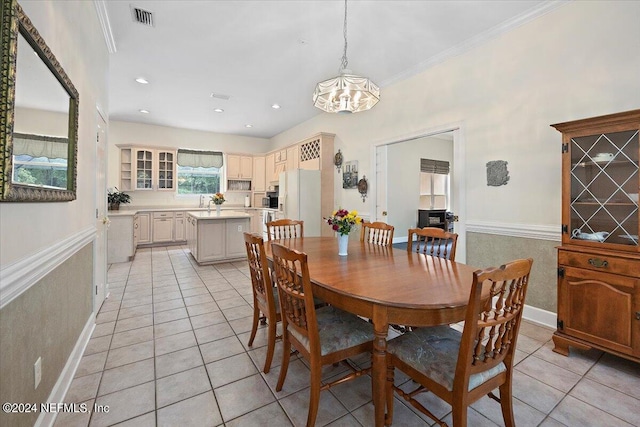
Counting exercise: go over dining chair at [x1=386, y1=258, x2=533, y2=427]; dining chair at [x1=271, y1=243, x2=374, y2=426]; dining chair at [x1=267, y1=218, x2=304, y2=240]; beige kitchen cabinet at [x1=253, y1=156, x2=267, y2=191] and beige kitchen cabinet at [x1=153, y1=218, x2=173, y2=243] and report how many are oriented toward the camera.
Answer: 3

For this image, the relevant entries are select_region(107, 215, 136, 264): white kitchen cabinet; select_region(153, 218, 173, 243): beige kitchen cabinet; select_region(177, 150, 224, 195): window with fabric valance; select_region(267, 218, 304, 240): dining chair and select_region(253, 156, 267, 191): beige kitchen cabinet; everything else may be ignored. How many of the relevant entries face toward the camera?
4

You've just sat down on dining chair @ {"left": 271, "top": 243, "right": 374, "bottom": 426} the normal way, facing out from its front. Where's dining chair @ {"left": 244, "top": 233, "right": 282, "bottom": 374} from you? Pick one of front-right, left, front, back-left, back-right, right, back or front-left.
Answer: left

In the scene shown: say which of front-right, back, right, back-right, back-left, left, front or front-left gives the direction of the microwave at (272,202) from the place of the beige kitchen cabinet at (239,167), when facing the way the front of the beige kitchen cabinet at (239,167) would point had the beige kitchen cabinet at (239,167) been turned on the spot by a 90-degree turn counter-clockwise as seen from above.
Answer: front-right

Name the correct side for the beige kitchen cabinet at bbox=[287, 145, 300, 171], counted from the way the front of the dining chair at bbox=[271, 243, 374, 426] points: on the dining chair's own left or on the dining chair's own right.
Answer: on the dining chair's own left

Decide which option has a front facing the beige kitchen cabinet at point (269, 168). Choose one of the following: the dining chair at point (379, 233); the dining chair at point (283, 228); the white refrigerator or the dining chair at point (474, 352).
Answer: the dining chair at point (474, 352)

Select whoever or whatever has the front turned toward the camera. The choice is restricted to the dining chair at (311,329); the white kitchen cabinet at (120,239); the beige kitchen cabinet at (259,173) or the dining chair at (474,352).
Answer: the beige kitchen cabinet at (259,173)

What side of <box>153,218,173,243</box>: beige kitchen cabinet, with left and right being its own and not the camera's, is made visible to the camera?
front

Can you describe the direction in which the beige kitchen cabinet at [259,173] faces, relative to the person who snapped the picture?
facing the viewer

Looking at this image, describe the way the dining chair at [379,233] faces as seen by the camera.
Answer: facing the viewer and to the left of the viewer

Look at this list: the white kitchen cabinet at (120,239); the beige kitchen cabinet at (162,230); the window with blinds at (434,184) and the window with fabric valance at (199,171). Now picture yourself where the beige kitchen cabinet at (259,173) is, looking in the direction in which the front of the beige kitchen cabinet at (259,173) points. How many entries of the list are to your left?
1

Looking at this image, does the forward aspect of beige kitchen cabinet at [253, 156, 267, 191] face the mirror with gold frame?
yes

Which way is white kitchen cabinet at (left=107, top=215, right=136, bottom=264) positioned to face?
to the viewer's right

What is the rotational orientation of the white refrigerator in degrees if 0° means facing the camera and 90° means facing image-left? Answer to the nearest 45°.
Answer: approximately 45°

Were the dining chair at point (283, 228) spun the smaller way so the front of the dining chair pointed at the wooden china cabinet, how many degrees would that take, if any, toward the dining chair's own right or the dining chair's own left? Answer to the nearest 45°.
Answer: approximately 45° to the dining chair's own left
